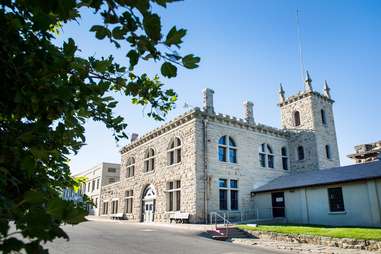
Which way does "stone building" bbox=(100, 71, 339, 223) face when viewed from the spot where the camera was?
facing the viewer and to the left of the viewer

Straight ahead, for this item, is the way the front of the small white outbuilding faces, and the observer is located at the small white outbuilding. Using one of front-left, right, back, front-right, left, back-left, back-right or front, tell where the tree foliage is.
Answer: front-left

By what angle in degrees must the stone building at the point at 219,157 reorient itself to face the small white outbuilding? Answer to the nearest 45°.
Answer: approximately 90° to its left

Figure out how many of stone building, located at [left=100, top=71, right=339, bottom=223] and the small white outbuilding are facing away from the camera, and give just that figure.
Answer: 0

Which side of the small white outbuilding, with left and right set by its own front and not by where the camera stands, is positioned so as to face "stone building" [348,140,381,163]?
back
